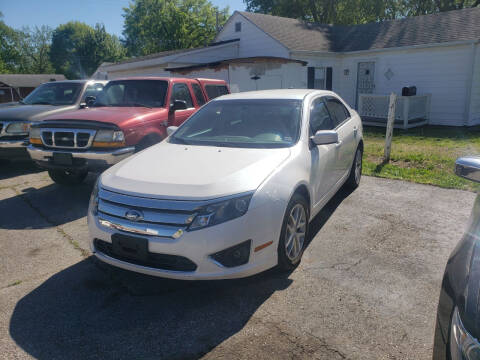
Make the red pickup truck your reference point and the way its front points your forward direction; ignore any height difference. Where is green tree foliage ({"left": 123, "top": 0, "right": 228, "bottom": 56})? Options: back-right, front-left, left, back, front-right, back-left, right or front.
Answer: back-right

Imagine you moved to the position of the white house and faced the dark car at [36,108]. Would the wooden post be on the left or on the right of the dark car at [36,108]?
left

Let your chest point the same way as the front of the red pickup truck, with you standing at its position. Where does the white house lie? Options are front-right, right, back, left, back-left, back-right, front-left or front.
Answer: back

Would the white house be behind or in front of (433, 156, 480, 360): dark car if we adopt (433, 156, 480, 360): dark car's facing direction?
behind

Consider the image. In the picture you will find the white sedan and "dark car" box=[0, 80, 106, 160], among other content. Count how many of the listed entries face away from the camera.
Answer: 0

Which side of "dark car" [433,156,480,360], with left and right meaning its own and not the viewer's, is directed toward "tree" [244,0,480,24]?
back

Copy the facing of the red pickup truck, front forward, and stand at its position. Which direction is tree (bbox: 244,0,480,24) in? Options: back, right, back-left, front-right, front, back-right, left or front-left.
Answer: back

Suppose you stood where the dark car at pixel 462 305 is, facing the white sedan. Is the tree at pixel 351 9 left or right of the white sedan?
right

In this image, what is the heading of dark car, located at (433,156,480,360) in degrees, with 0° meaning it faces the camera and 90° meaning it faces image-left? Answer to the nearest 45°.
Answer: approximately 0°

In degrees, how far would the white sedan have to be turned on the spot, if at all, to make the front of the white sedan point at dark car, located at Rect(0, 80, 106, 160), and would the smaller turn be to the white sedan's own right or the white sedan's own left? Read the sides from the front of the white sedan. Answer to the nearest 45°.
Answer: approximately 90° to the white sedan's own right
